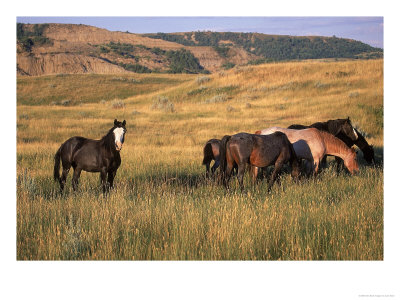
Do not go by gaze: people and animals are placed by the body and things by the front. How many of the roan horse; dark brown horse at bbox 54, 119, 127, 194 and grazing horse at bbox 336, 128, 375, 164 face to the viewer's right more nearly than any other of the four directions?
3

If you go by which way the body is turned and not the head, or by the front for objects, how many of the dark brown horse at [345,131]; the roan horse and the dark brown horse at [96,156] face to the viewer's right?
3

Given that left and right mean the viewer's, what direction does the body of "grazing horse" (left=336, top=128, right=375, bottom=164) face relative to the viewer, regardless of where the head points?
facing to the right of the viewer

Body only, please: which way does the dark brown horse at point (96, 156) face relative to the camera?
to the viewer's right

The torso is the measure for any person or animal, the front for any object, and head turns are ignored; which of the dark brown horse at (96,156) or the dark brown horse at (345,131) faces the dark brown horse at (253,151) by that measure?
the dark brown horse at (96,156)

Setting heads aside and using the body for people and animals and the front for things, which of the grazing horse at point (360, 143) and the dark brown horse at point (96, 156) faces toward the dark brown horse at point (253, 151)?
the dark brown horse at point (96, 156)

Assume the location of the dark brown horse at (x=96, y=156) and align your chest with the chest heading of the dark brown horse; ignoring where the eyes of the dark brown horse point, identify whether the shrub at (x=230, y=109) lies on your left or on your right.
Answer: on your left

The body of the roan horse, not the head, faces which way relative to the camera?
to the viewer's right

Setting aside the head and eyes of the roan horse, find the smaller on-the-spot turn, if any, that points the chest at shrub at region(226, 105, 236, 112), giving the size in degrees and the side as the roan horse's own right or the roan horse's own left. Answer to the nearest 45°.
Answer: approximately 90° to the roan horse's own left

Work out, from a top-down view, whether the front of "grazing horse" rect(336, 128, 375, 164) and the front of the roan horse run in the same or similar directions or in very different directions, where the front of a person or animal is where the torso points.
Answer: same or similar directions

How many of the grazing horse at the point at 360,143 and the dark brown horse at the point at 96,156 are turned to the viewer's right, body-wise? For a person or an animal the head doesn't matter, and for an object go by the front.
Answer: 2

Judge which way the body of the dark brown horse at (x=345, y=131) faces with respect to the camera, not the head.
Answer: to the viewer's right

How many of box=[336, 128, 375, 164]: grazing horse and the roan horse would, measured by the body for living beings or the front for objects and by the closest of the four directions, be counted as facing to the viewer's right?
2
